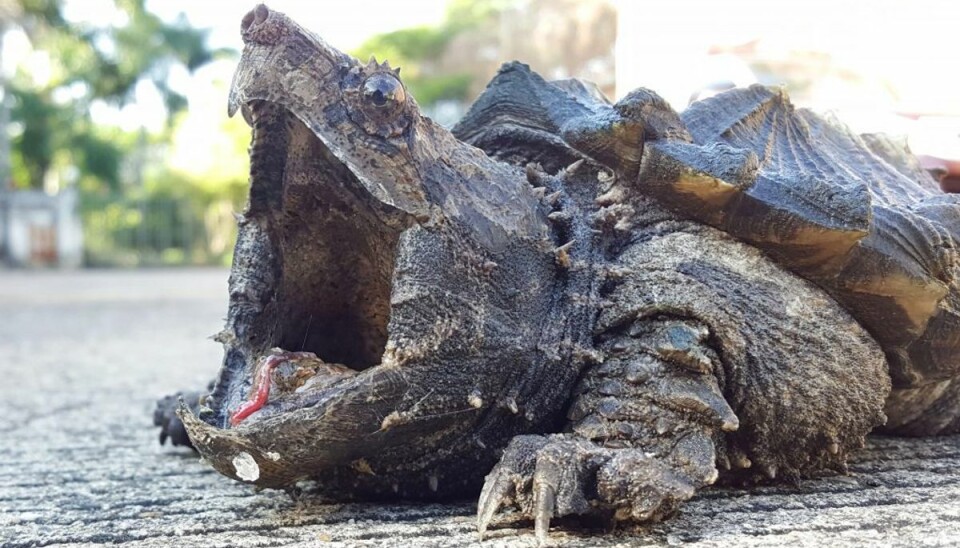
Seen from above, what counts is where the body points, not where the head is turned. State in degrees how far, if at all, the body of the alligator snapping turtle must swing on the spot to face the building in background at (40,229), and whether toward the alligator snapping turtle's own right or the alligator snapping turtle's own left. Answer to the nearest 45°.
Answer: approximately 90° to the alligator snapping turtle's own right

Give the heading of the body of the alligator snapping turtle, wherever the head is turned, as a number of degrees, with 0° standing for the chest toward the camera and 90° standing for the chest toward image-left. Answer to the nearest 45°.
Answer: approximately 45°
